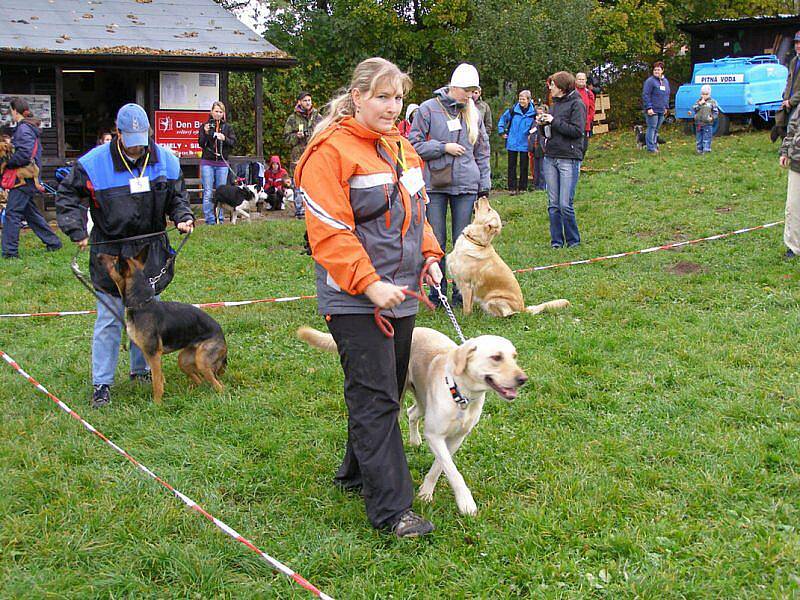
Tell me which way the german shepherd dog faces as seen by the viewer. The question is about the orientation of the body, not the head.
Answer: to the viewer's left

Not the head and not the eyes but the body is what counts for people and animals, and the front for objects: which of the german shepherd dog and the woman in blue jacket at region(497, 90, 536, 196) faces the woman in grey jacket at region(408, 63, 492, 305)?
the woman in blue jacket

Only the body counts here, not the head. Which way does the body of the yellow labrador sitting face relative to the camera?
to the viewer's left
